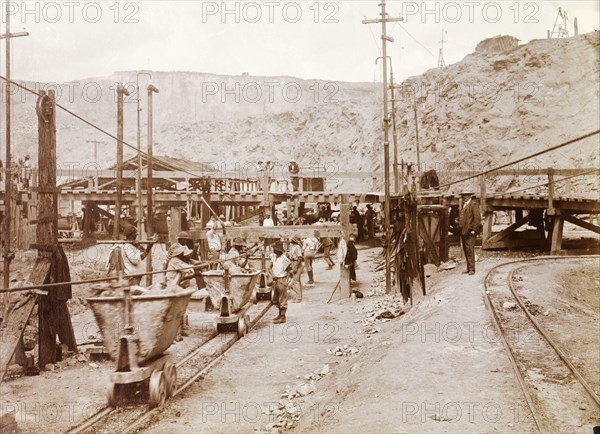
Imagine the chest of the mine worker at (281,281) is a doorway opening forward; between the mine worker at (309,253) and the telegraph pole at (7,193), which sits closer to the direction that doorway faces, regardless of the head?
the telegraph pole

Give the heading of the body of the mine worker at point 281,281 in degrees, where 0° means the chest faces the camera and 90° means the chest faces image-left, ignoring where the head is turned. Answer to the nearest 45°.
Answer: approximately 45°

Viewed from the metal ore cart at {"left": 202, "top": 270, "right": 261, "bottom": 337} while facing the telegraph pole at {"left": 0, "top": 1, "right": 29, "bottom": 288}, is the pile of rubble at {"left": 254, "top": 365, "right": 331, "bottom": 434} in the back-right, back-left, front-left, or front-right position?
back-left

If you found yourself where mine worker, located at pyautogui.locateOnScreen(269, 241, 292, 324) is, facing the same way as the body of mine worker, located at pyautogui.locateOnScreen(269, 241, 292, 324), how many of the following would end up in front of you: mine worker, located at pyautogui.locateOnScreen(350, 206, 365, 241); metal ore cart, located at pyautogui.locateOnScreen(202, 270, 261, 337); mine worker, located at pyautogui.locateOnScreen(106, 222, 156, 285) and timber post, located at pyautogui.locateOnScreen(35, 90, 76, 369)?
3

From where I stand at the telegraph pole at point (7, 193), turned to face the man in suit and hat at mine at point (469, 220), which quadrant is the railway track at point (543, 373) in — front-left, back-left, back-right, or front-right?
front-right

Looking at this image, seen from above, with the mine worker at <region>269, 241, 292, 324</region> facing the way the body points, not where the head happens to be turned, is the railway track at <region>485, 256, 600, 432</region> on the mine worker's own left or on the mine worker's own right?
on the mine worker's own left

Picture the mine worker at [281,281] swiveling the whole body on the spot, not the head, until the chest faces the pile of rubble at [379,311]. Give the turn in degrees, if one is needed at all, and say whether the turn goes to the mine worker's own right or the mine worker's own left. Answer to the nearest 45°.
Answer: approximately 135° to the mine worker's own left

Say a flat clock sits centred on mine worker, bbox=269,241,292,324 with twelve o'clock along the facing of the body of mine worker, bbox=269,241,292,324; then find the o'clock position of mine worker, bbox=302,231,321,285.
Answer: mine worker, bbox=302,231,321,285 is roughly at 5 o'clock from mine worker, bbox=269,241,292,324.

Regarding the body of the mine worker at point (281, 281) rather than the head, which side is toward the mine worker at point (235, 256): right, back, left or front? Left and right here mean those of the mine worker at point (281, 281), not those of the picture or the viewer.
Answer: right

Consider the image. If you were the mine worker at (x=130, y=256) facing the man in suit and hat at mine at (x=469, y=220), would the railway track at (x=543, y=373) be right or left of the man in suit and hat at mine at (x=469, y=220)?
right

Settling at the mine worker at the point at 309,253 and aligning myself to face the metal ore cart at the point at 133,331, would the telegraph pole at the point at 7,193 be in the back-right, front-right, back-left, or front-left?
front-right

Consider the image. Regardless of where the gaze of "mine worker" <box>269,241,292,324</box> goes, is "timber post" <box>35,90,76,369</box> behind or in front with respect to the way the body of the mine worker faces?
in front

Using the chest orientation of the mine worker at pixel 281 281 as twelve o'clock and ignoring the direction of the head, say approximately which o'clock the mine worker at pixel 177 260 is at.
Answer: the mine worker at pixel 177 260 is roughly at 1 o'clock from the mine worker at pixel 281 281.

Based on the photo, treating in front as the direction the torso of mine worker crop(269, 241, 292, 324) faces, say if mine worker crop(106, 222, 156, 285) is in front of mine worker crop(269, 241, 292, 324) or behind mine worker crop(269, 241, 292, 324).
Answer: in front

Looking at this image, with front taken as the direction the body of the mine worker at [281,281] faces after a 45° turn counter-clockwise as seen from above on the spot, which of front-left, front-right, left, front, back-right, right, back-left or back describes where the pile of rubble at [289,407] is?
front

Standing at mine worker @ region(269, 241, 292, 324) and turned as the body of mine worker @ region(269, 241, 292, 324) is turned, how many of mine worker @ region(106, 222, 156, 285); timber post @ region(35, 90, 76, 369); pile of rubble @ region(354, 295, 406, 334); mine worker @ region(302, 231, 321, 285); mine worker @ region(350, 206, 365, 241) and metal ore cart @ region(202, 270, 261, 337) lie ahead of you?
3
